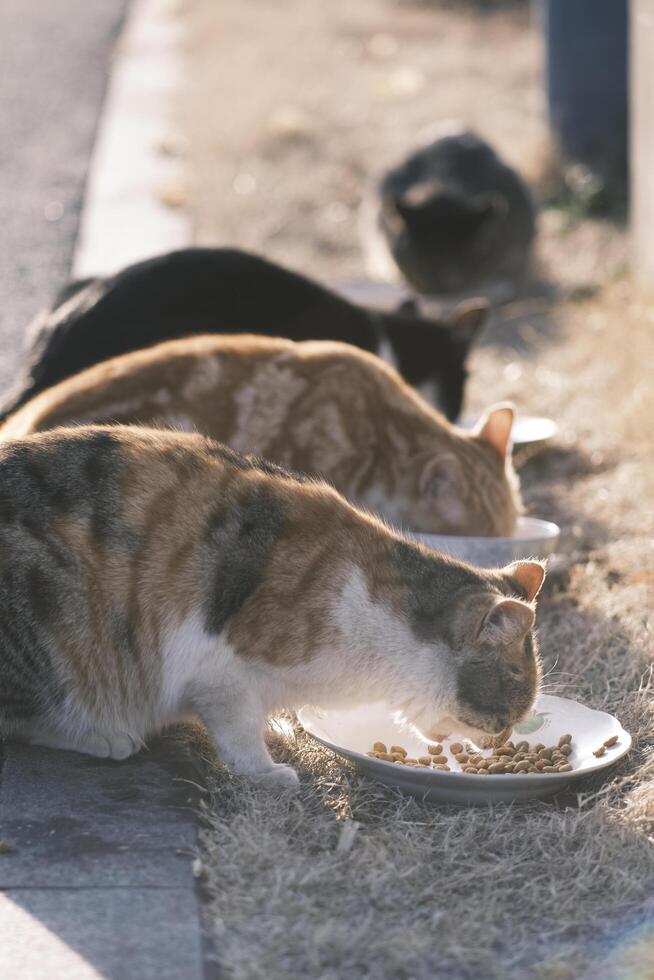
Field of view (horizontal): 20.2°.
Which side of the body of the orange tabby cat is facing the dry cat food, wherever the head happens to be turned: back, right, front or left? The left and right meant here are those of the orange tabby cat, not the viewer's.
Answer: right

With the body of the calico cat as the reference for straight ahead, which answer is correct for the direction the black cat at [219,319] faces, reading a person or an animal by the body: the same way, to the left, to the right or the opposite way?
the same way

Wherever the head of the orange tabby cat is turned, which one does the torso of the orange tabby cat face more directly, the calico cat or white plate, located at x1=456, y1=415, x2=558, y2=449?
the white plate

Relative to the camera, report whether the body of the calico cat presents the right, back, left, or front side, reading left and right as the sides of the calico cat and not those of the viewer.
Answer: right

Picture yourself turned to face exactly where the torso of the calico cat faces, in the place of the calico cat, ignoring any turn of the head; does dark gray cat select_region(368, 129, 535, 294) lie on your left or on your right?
on your left

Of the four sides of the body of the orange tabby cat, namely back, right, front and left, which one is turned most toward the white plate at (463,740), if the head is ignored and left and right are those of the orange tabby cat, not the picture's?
right

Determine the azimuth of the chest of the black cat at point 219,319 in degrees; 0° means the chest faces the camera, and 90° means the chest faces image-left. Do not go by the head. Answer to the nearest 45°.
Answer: approximately 270°

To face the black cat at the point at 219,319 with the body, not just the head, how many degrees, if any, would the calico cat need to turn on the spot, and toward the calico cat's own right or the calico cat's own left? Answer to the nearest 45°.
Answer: approximately 90° to the calico cat's own left

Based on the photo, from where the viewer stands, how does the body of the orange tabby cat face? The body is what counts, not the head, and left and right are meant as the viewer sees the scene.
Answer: facing to the right of the viewer

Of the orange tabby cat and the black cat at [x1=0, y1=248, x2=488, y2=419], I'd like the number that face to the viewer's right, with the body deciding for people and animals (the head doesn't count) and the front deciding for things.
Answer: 2
